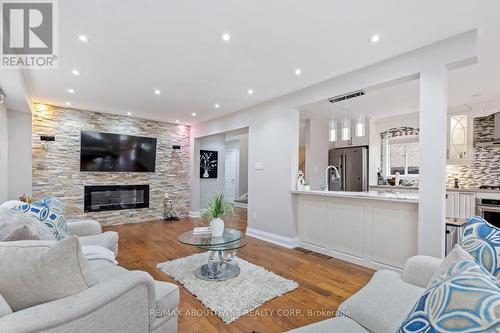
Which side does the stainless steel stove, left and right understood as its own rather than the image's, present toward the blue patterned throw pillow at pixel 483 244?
front

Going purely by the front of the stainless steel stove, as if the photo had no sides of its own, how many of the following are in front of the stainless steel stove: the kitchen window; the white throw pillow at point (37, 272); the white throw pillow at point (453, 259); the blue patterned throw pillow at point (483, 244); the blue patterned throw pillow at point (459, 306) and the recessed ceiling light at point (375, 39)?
5

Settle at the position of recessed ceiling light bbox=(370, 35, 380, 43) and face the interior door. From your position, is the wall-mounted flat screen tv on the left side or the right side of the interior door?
left

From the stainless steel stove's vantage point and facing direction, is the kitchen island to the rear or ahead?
ahead

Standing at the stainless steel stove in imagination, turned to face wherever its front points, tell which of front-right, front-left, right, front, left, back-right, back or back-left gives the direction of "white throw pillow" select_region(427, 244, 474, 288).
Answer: front

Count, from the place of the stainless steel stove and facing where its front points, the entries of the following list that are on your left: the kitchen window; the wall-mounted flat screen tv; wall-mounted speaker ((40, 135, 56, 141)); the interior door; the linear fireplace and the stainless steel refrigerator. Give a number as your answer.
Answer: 0

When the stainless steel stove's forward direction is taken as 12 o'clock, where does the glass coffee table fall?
The glass coffee table is roughly at 1 o'clock from the stainless steel stove.

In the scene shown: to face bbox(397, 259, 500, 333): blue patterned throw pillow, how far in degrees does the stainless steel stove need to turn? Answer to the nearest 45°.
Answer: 0° — it already faces it

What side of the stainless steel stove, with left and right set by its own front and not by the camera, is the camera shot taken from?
front

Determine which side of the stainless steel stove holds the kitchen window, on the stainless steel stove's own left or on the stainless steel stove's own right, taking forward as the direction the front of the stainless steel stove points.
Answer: on the stainless steel stove's own right

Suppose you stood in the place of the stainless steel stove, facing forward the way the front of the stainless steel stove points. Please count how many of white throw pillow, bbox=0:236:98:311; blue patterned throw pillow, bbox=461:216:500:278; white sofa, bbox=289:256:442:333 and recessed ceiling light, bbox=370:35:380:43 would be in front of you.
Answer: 4

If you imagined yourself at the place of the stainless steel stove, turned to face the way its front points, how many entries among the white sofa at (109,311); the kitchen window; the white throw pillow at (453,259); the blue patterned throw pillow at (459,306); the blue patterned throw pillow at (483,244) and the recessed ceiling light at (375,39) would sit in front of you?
5

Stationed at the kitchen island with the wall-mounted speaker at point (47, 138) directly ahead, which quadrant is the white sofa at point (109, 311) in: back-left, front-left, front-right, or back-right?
front-left

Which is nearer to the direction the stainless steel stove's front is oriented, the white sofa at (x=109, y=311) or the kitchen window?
the white sofa

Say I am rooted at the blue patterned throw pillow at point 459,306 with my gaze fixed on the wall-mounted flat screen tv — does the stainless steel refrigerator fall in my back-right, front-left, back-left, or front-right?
front-right

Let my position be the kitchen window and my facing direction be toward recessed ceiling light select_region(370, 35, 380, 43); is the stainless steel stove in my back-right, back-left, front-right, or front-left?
front-left

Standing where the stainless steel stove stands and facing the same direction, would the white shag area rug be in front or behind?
in front

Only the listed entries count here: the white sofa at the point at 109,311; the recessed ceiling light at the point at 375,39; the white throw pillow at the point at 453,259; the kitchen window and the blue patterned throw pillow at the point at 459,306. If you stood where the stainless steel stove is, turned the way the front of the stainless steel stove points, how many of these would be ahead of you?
4

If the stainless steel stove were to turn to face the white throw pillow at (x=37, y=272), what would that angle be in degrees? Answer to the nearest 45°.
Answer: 0° — it already faces it

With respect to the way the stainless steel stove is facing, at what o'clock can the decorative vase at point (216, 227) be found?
The decorative vase is roughly at 1 o'clock from the stainless steel stove.

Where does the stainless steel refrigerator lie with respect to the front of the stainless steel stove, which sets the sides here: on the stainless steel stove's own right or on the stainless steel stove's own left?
on the stainless steel stove's own right

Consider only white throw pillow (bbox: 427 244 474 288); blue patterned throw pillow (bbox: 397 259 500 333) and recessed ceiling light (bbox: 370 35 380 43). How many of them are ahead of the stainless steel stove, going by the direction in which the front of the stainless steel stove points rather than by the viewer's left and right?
3
